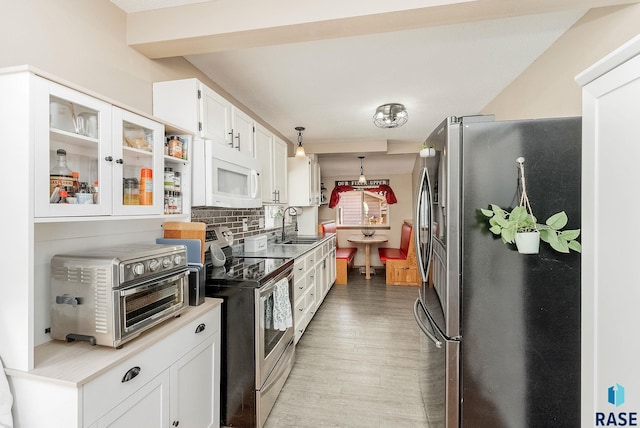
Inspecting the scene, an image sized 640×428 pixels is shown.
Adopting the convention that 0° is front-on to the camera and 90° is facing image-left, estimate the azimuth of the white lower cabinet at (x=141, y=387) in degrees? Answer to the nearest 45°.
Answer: approximately 315°

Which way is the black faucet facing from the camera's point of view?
to the viewer's right

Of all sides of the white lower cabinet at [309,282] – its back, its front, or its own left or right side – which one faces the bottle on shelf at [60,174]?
right

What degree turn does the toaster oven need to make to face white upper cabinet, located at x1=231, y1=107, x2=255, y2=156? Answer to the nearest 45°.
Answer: approximately 90° to its left

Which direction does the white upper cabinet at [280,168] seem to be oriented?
to the viewer's right

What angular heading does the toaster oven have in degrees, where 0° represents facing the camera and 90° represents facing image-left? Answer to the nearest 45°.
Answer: approximately 315°

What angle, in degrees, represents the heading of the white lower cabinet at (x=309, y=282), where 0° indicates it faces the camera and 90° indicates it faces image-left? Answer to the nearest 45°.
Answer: approximately 270°

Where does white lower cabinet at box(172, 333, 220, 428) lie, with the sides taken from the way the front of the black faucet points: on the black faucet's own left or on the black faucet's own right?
on the black faucet's own right

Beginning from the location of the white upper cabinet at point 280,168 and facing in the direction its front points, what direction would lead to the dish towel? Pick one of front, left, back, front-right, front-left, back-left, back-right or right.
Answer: right

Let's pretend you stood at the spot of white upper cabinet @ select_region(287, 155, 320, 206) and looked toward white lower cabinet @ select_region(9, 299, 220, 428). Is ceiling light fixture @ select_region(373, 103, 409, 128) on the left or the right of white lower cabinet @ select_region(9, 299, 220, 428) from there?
left
